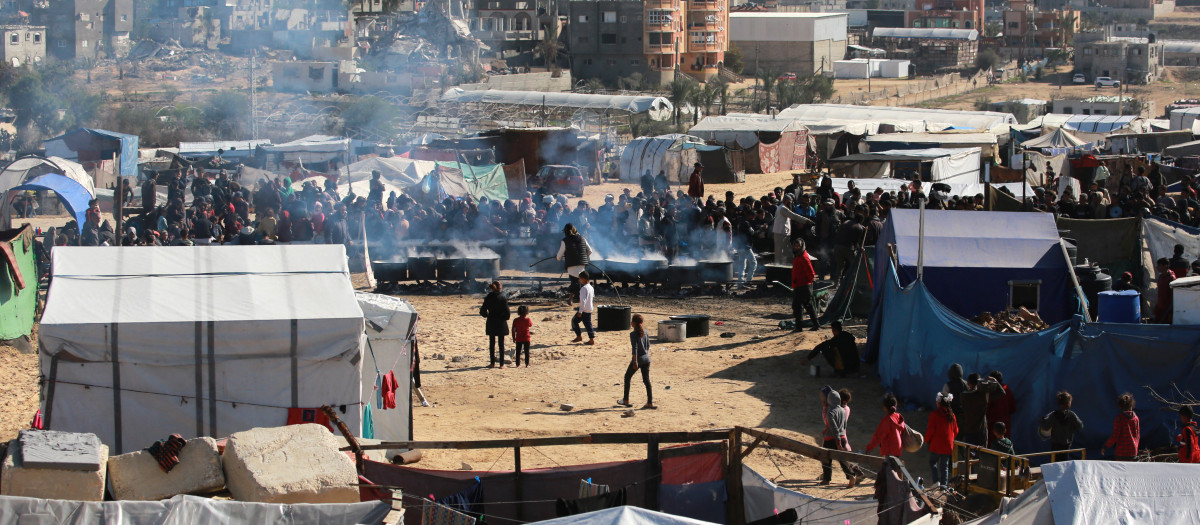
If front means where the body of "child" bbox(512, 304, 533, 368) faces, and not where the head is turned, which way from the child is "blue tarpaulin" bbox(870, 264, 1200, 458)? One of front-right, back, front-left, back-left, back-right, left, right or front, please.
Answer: back-right

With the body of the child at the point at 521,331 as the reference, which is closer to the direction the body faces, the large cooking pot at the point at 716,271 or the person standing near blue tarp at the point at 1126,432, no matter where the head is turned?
the large cooking pot

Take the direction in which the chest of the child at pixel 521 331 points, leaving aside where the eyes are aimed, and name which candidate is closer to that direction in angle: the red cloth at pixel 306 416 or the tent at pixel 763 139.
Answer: the tent

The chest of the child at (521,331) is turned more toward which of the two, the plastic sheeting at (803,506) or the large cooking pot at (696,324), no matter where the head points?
the large cooking pot

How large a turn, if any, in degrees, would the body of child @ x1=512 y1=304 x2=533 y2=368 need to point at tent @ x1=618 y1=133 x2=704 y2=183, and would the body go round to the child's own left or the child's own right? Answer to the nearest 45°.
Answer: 0° — they already face it

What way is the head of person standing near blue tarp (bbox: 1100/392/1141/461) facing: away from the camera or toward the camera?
away from the camera

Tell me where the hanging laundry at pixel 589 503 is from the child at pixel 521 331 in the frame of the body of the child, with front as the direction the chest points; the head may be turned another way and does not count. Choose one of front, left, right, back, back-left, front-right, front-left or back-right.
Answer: back

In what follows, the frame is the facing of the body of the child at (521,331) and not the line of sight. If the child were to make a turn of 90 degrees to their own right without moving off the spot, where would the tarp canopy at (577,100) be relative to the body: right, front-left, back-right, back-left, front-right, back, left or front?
left

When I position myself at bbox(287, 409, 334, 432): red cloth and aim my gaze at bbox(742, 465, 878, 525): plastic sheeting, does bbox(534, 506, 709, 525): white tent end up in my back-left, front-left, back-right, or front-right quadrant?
front-right
